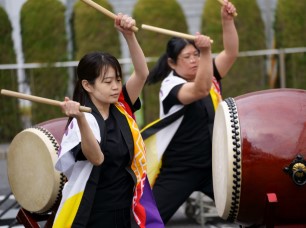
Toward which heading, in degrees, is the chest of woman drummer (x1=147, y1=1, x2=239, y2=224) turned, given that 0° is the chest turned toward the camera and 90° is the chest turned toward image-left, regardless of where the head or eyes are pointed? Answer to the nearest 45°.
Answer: approximately 315°

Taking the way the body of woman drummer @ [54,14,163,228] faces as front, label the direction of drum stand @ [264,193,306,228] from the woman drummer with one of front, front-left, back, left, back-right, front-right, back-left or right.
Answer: front-left

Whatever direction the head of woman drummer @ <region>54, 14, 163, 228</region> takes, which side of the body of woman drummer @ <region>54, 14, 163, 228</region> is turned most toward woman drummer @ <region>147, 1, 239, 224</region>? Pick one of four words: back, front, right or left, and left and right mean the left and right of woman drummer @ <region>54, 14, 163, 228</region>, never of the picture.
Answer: left
